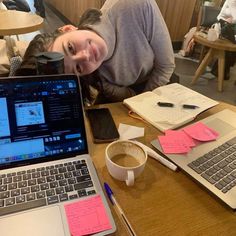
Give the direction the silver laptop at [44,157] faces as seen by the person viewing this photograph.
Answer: facing the viewer

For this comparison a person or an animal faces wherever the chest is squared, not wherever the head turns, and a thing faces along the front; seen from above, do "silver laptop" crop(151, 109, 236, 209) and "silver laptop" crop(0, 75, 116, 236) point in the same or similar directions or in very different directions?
very different directions

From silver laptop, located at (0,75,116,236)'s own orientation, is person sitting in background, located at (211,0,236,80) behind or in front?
behind

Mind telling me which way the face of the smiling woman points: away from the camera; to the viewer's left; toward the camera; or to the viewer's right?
toward the camera

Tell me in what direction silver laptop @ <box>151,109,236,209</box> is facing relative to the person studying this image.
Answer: facing away from the viewer and to the left of the viewer

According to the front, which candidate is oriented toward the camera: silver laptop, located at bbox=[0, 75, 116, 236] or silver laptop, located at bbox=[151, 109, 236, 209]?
silver laptop, located at bbox=[0, 75, 116, 236]
